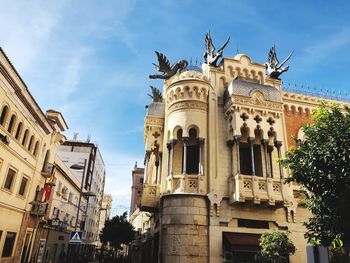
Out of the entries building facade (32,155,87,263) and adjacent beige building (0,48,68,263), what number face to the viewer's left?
0

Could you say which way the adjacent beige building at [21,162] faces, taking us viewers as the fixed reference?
facing the viewer and to the right of the viewer

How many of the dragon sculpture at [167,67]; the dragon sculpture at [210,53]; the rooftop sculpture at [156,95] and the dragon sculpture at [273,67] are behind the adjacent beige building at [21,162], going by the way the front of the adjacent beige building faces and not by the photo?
0

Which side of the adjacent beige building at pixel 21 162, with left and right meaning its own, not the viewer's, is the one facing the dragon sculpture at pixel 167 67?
front

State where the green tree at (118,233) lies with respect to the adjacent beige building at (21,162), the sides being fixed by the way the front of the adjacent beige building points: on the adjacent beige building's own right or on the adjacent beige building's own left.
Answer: on the adjacent beige building's own left

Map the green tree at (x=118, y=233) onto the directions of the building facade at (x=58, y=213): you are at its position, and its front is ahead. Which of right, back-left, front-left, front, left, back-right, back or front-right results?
left

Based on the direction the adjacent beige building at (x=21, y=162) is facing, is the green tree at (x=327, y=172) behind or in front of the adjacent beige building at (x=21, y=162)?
in front

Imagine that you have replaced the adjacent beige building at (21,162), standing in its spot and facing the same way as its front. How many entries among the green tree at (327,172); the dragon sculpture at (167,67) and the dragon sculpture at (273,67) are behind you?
0

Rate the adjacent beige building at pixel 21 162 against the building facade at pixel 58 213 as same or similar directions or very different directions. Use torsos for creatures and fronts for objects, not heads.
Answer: same or similar directions

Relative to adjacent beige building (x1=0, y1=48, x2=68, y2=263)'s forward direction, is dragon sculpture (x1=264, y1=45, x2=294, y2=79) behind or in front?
in front

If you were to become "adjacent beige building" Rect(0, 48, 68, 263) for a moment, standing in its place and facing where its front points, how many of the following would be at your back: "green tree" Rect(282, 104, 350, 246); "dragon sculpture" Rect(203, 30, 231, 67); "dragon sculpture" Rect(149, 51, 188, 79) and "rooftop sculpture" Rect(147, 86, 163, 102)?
0

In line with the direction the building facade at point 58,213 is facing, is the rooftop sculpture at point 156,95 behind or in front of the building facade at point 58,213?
in front

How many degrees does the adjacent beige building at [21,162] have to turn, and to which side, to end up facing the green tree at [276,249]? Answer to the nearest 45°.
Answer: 0° — it already faces it

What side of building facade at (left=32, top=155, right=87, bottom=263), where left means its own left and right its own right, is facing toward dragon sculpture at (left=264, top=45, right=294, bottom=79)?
front
